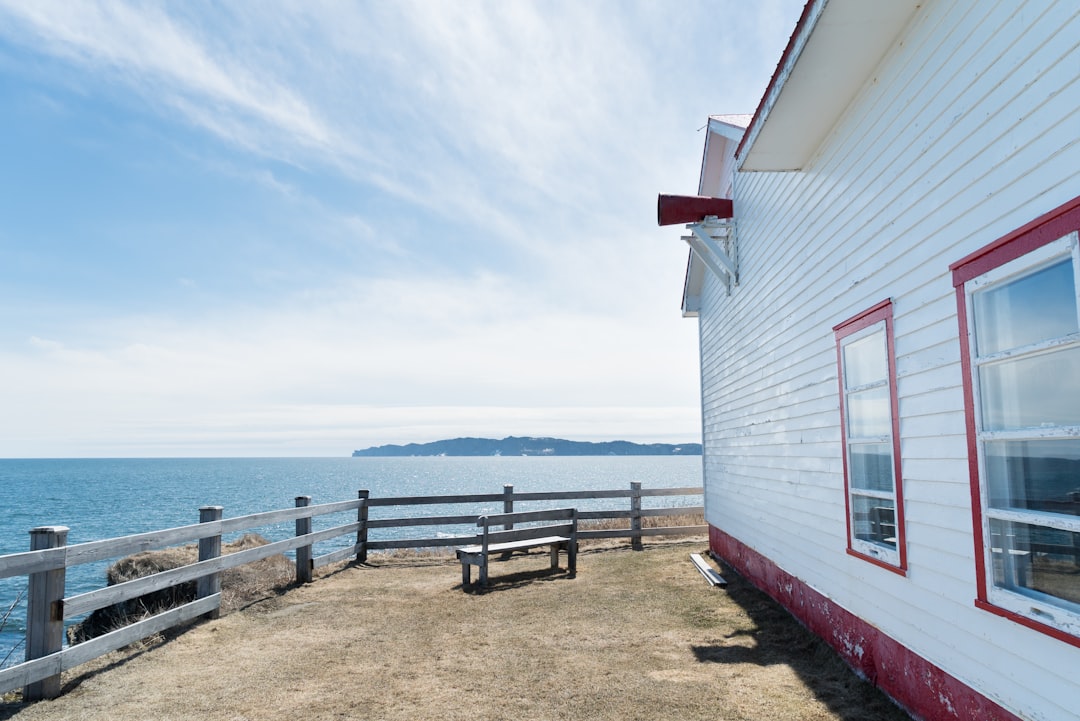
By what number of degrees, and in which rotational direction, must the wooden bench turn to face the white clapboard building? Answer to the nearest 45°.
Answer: approximately 135° to its left
